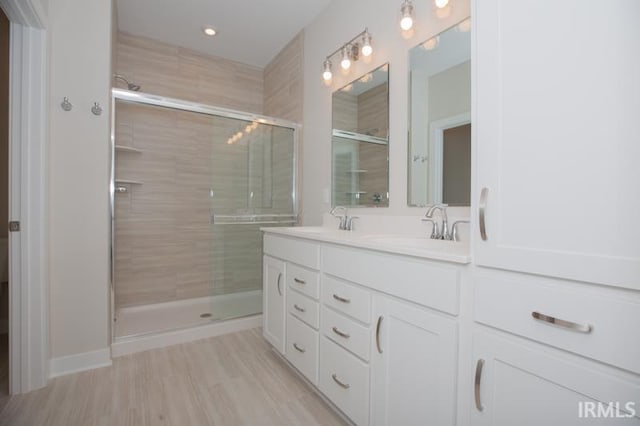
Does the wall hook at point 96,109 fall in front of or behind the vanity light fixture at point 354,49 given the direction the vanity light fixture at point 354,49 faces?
in front

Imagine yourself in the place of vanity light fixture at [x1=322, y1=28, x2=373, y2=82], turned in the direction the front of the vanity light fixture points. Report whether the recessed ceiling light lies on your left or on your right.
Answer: on your right

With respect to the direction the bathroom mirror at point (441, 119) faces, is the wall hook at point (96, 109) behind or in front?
in front

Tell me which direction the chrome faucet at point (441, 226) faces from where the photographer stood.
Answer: facing the viewer and to the left of the viewer

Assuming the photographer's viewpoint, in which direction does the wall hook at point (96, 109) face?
facing the viewer
